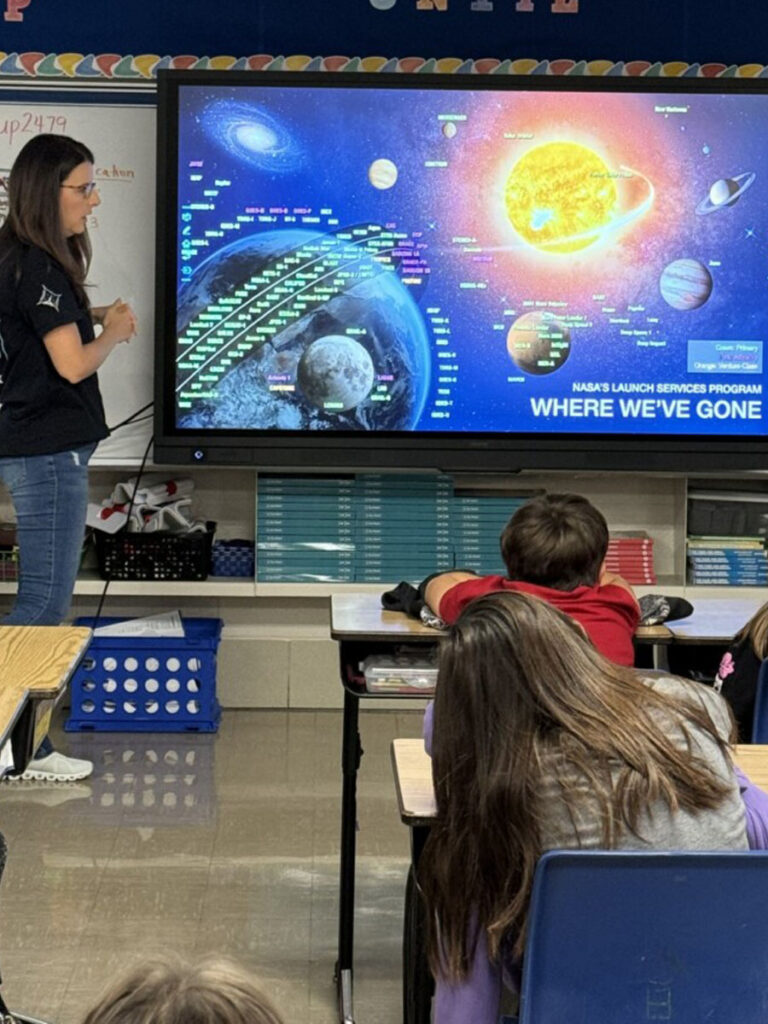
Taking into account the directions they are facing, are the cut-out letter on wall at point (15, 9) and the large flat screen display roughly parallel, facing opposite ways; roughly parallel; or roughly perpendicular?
roughly parallel

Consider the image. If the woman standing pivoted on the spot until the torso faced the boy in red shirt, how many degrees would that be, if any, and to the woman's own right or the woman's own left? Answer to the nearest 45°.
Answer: approximately 45° to the woman's own right

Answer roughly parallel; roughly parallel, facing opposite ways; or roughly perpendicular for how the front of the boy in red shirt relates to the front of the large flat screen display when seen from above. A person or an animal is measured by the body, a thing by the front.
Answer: roughly parallel, facing opposite ways

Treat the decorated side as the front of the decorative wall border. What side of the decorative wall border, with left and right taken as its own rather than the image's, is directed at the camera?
front

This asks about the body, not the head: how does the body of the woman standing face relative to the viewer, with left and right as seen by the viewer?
facing to the right of the viewer

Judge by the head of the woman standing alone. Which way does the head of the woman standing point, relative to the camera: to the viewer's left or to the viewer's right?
to the viewer's right

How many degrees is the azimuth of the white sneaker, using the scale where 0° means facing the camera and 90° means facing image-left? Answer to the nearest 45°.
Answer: approximately 270°

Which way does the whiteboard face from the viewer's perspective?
toward the camera

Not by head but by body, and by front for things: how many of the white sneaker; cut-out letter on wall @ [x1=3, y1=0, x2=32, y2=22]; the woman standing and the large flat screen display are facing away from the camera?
0

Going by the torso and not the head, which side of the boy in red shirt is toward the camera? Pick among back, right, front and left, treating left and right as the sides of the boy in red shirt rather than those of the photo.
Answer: back

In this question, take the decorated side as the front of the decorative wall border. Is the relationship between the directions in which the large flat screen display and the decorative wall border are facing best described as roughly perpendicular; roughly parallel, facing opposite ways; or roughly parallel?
roughly parallel

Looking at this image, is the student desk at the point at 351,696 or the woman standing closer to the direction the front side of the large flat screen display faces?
the student desk

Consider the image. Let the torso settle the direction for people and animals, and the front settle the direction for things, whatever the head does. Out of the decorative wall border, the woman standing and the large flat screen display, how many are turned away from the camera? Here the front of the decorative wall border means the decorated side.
0

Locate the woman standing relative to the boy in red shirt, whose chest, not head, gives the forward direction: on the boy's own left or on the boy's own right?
on the boy's own left

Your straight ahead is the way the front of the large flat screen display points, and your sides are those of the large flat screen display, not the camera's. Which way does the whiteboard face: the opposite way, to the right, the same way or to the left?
the same way

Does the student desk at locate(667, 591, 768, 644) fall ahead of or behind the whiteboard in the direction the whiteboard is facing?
ahead

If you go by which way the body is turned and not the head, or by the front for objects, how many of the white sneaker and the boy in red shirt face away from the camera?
1

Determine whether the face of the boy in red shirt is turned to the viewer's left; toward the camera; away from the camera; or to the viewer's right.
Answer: away from the camera
